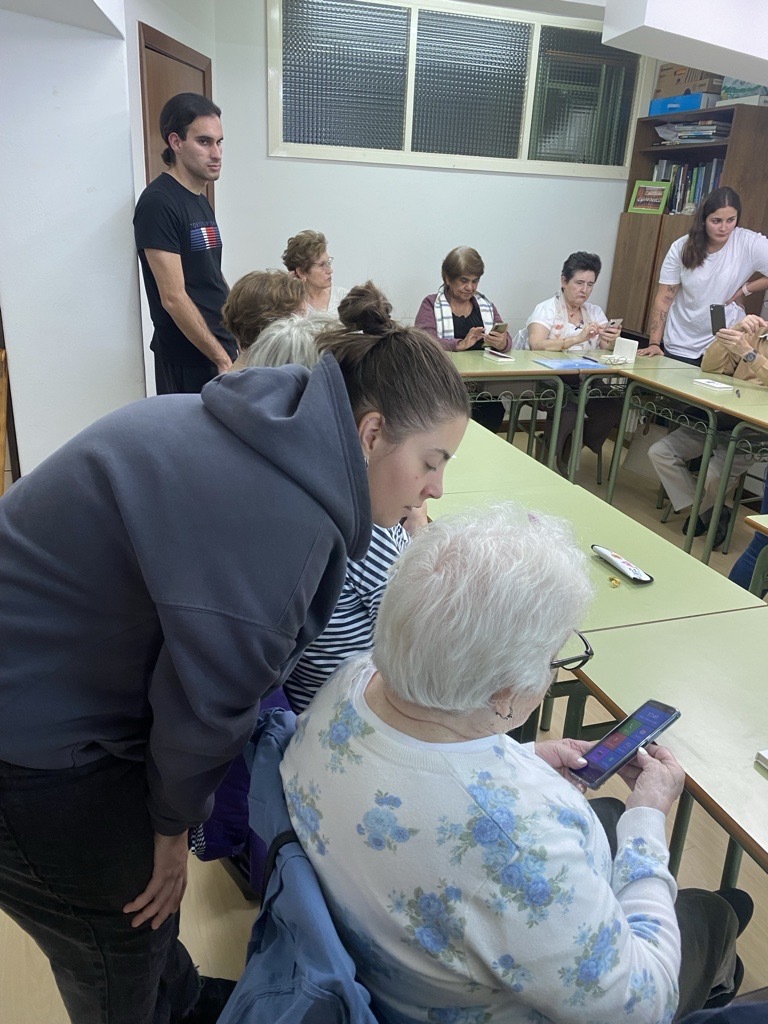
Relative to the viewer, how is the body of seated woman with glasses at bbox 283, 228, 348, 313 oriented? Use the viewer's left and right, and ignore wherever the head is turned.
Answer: facing the viewer and to the right of the viewer

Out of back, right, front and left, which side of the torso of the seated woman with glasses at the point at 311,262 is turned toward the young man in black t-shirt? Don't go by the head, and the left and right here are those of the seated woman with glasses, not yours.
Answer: right

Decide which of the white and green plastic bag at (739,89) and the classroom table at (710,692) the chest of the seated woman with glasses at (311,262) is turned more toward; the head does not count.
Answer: the classroom table

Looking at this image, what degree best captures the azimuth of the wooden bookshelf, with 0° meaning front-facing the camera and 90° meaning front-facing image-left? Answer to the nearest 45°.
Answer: approximately 45°

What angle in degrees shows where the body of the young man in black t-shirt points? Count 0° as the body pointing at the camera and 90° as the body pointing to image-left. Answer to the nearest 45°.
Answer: approximately 315°

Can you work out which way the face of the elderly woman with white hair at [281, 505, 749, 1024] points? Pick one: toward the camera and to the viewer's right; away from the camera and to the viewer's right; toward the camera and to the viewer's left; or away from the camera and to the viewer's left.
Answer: away from the camera and to the viewer's right

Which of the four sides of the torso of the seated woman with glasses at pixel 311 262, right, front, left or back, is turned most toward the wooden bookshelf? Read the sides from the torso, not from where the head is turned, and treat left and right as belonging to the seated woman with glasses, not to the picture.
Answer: left

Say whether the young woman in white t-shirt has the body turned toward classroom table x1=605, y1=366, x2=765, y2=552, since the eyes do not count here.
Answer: yes

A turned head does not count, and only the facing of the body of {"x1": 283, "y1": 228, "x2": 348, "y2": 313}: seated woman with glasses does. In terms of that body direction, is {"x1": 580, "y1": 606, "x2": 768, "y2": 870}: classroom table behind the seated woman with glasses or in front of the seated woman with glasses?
in front

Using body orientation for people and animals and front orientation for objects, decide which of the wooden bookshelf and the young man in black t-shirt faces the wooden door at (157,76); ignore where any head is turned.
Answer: the wooden bookshelf

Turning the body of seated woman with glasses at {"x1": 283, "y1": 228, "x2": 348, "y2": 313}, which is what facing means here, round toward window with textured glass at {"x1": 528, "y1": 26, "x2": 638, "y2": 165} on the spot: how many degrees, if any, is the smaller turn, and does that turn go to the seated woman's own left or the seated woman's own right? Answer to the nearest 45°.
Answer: approximately 90° to the seated woman's own left
